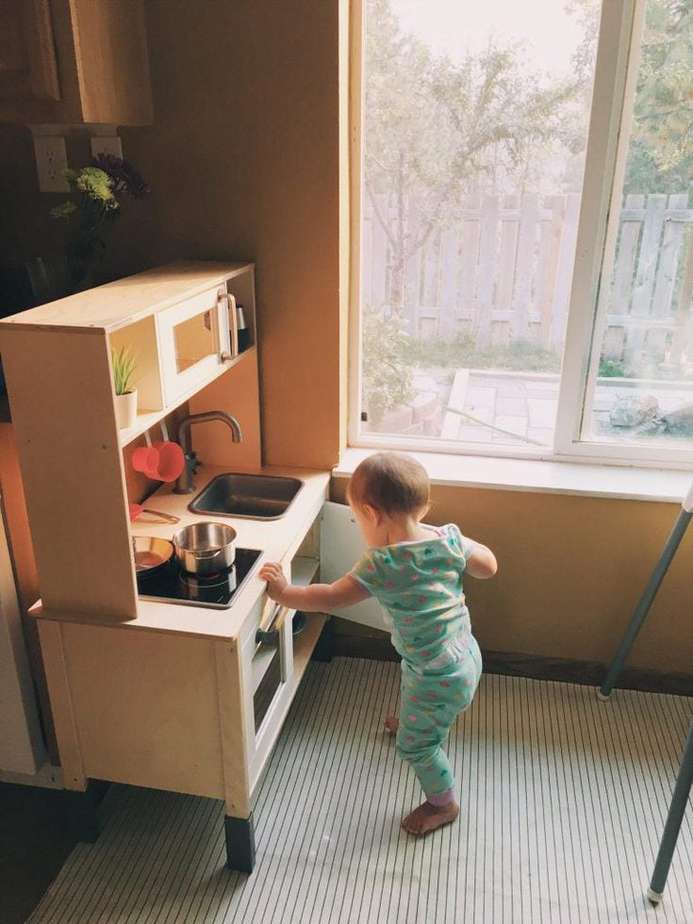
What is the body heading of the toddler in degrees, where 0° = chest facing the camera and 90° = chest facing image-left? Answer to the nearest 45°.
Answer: approximately 135°

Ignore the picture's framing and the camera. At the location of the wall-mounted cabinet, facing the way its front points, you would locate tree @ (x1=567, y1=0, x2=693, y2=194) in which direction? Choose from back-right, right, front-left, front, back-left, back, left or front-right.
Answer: back-left

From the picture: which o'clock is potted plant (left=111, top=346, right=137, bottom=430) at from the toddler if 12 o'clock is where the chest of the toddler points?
The potted plant is roughly at 10 o'clock from the toddler.

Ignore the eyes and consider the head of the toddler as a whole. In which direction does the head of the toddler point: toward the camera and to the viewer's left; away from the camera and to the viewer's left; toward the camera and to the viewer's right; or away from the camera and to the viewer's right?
away from the camera and to the viewer's left
